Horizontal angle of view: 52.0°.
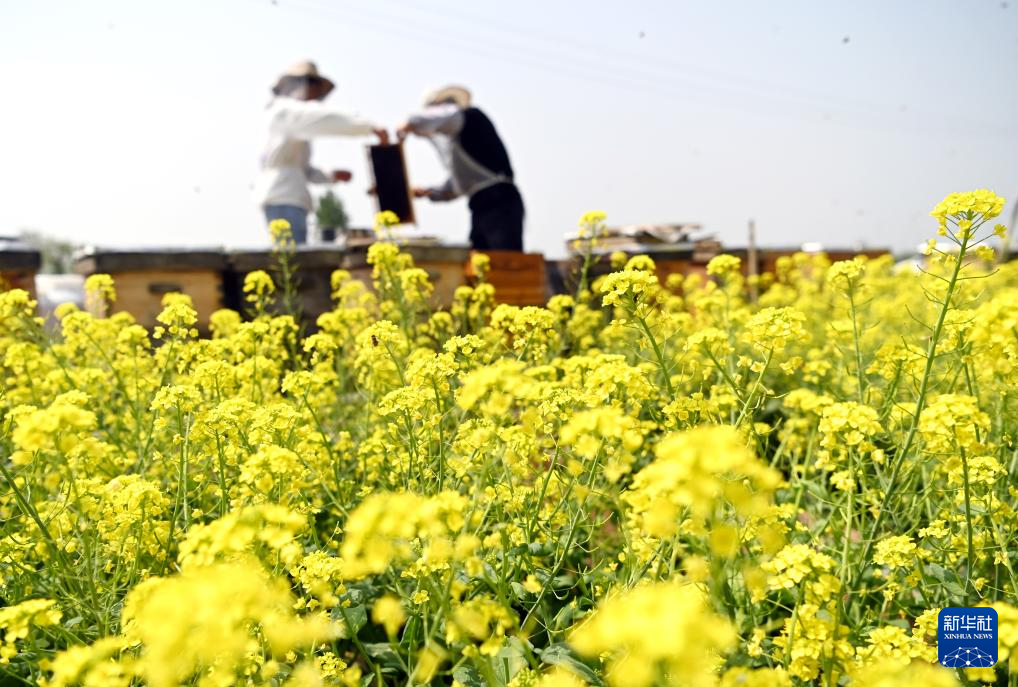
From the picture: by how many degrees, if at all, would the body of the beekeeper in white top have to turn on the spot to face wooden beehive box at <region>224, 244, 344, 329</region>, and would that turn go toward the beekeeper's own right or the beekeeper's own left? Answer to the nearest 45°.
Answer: approximately 90° to the beekeeper's own right

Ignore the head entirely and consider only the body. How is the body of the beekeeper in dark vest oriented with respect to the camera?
to the viewer's left

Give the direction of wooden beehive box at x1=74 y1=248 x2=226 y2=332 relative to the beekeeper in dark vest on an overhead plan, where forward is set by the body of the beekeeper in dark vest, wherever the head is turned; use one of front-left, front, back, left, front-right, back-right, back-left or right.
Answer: front-left

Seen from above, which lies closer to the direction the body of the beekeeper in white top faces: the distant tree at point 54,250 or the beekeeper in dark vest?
the beekeeper in dark vest

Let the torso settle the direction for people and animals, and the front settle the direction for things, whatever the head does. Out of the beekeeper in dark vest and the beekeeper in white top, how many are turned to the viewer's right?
1

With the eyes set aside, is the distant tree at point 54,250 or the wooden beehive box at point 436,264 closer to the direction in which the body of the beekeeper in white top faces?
the wooden beehive box

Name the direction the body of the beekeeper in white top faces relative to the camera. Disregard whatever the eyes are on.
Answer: to the viewer's right

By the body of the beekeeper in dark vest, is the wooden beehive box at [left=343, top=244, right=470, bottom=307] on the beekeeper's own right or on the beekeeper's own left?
on the beekeeper's own left

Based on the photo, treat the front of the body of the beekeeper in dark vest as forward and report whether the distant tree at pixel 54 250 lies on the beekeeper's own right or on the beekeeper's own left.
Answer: on the beekeeper's own right

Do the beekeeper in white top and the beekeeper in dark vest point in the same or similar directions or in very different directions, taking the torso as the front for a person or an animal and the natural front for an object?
very different directions

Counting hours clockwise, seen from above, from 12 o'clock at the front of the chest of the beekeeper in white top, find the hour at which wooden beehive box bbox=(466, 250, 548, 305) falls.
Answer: The wooden beehive box is roughly at 1 o'clock from the beekeeper in white top.

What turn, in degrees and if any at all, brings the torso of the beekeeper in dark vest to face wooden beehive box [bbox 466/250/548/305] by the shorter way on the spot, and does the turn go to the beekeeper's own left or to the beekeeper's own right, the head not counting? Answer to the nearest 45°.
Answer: approximately 90° to the beekeeper's own left
